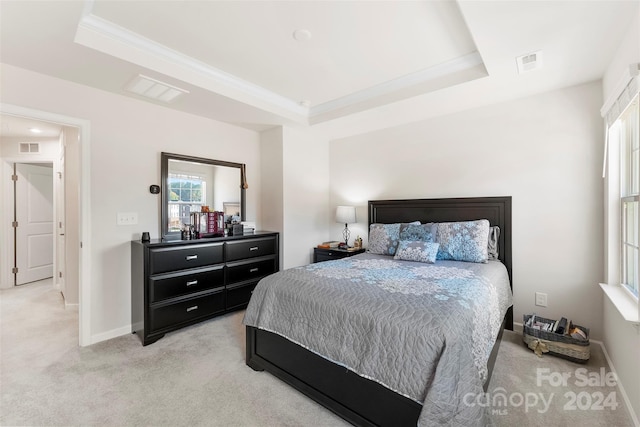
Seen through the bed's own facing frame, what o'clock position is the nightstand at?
The nightstand is roughly at 4 o'clock from the bed.

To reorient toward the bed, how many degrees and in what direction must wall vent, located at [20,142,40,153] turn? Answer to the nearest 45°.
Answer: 0° — it already faces it

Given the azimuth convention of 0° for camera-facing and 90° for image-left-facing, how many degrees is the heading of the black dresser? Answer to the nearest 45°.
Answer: approximately 315°

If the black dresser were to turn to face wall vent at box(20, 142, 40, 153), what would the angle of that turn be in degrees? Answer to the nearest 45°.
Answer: approximately 180°

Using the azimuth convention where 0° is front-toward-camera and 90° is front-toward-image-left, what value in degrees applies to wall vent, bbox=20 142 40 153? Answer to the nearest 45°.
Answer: approximately 0°

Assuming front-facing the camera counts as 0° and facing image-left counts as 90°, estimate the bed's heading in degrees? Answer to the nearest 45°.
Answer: approximately 45°

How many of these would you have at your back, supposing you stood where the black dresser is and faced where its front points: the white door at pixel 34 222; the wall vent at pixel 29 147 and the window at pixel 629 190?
2

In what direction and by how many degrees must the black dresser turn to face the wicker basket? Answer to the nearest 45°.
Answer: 0° — it already faces it

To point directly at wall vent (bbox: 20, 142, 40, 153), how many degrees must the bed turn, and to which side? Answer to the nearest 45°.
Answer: approximately 45° to its right
